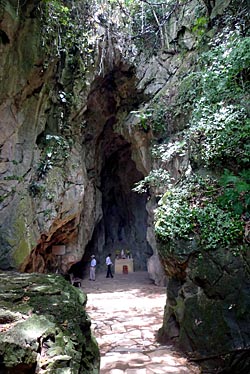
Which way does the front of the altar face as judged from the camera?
facing the viewer

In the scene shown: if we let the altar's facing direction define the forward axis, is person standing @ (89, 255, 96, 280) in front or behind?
in front
